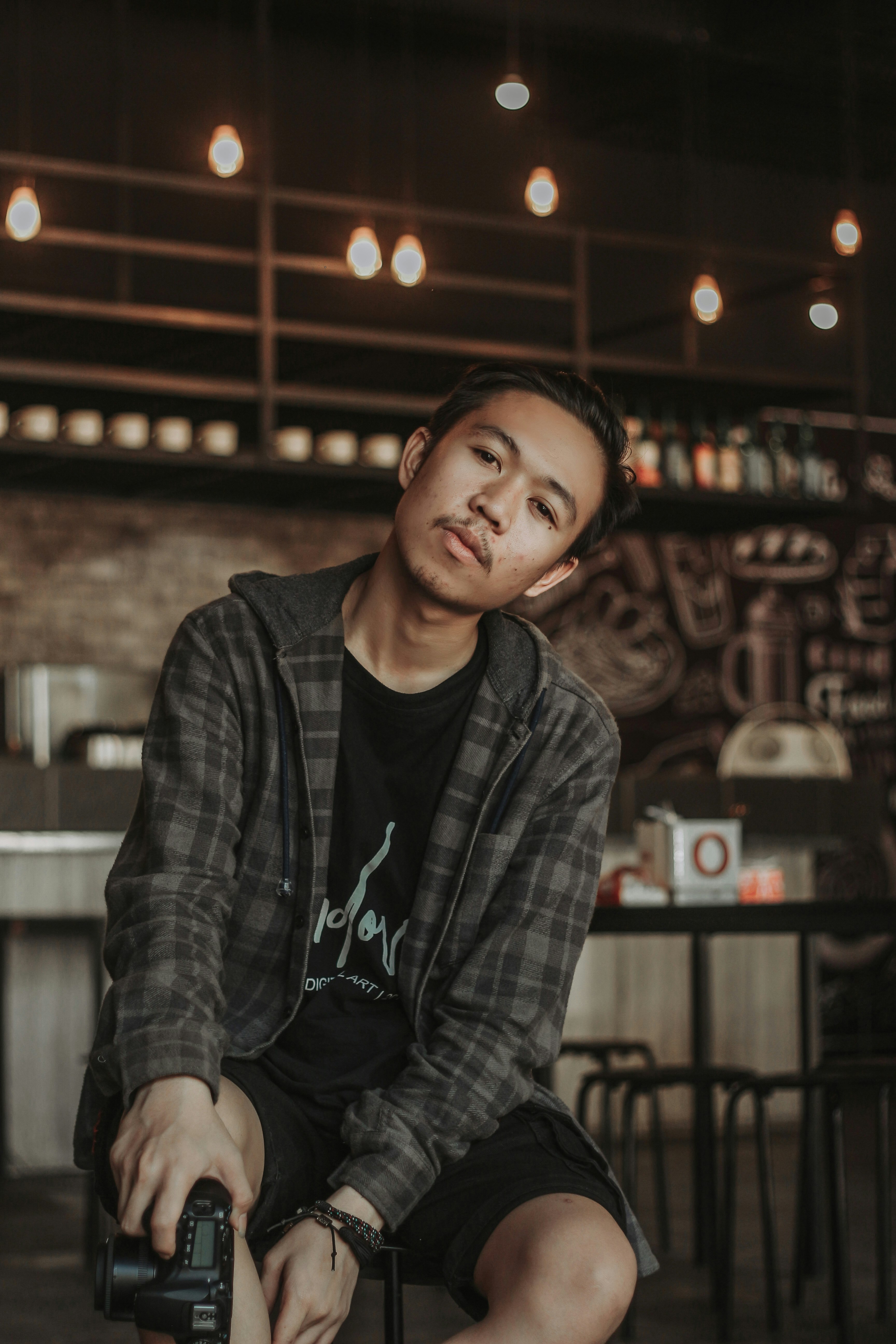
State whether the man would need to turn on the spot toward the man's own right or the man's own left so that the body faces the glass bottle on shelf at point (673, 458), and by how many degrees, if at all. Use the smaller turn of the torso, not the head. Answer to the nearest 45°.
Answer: approximately 180°

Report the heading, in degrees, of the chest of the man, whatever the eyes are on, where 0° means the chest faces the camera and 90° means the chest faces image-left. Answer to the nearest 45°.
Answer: approximately 0°

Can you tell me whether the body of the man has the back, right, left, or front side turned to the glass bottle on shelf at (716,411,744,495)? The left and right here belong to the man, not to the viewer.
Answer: back

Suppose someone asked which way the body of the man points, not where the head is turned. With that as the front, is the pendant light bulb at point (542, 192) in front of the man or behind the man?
behind

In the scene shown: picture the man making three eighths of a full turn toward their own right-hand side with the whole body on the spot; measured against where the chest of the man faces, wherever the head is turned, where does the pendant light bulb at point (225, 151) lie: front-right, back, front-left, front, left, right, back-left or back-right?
front-right

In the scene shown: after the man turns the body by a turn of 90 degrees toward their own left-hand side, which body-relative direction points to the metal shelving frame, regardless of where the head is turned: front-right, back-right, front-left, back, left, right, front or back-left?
left

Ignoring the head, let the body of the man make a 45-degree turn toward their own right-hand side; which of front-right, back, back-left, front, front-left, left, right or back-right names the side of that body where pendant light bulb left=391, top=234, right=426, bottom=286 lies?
back-right

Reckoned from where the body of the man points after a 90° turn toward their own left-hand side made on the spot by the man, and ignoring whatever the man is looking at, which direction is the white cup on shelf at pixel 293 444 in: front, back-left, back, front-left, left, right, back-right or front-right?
left
